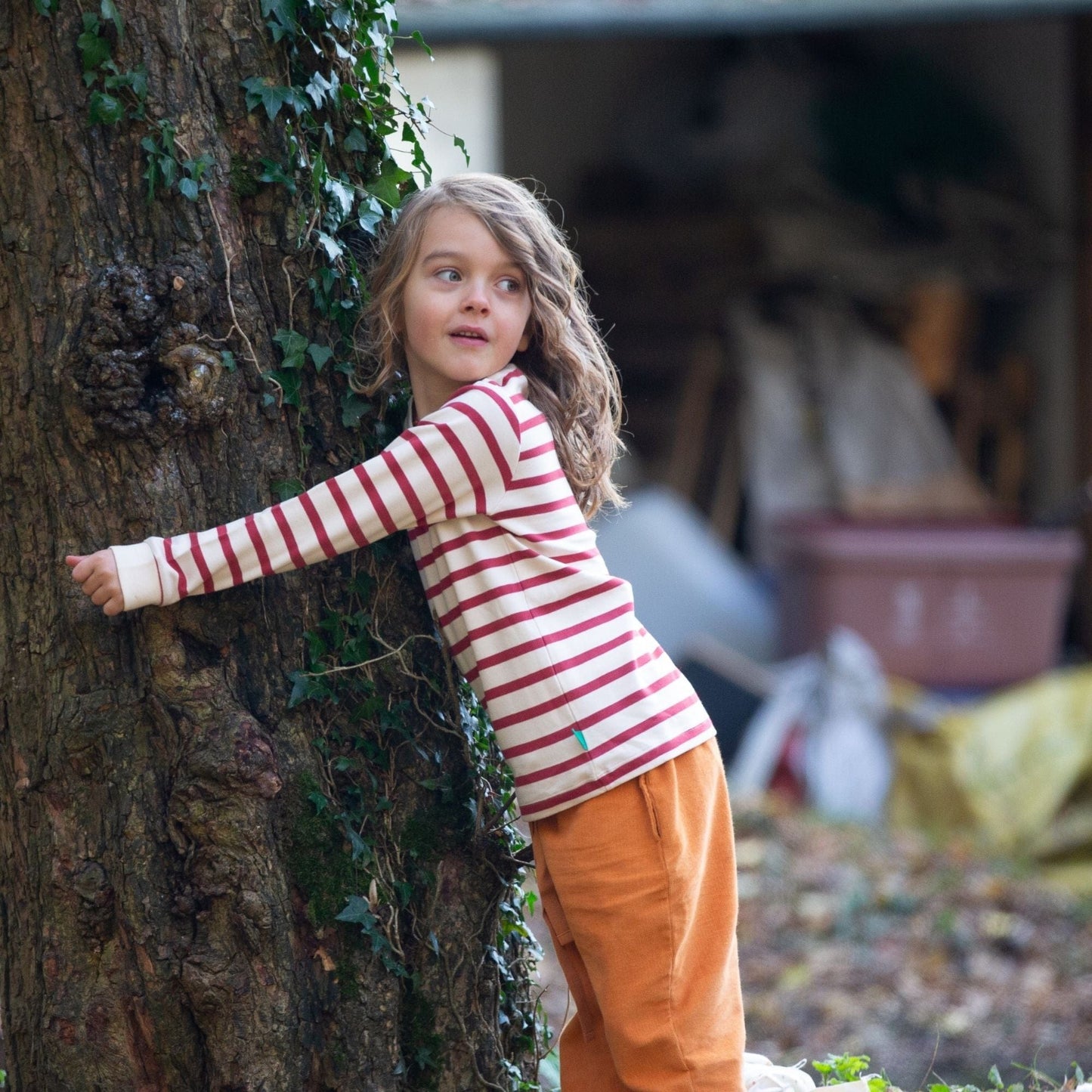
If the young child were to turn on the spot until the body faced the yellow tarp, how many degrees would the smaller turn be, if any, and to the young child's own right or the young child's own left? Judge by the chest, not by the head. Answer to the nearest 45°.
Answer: approximately 135° to the young child's own right

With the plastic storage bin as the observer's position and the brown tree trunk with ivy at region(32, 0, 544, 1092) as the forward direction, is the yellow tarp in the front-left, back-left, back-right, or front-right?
front-left

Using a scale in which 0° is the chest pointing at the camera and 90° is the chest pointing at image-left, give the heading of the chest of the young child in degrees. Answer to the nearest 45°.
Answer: approximately 90°

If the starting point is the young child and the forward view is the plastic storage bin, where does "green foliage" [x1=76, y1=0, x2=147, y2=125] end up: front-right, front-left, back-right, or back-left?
back-left

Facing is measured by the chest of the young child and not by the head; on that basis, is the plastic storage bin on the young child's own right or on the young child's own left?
on the young child's own right

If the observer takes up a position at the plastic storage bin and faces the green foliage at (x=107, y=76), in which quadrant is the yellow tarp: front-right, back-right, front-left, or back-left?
front-left
